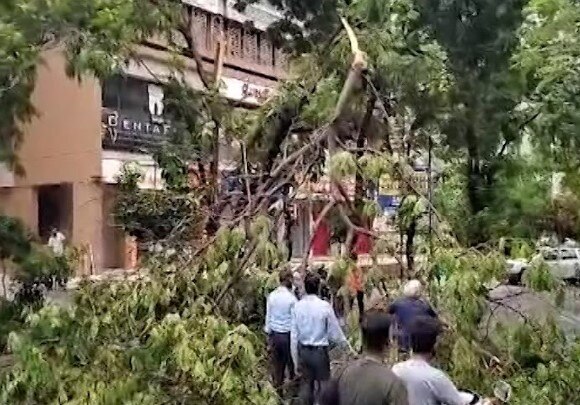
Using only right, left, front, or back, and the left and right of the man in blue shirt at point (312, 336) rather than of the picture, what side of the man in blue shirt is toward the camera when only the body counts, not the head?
back

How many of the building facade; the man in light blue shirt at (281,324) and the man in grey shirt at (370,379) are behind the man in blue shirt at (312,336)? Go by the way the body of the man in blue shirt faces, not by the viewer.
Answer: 1

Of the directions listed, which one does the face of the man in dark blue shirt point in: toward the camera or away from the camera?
away from the camera

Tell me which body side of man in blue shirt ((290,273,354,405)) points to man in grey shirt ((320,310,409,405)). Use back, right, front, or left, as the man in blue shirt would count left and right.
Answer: back

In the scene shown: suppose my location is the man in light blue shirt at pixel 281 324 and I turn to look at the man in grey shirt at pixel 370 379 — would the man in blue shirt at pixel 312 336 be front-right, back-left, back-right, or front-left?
front-left

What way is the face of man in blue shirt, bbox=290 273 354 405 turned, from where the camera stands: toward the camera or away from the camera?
away from the camera

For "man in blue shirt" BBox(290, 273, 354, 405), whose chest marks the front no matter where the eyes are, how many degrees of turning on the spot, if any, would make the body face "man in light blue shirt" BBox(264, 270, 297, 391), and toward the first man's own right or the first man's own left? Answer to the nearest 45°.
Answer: approximately 45° to the first man's own left

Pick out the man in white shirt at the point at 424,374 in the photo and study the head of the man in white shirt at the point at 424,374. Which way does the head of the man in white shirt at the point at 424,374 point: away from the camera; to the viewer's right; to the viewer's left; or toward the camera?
away from the camera

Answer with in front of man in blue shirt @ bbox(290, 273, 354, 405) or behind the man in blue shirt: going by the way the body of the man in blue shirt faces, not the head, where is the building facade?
in front

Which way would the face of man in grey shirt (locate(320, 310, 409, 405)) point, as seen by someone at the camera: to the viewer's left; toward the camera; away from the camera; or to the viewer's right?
away from the camera
